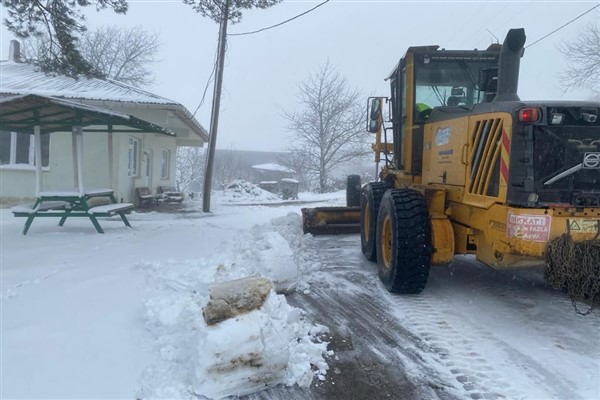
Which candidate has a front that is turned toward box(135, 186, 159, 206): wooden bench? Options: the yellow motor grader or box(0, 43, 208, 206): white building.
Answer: the yellow motor grader

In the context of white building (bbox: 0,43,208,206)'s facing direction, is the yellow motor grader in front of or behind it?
in front

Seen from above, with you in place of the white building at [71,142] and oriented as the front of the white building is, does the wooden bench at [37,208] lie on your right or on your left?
on your right

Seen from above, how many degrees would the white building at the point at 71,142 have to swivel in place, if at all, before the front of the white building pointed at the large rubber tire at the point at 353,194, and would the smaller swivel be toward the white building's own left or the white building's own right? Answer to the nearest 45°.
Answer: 0° — it already faces it

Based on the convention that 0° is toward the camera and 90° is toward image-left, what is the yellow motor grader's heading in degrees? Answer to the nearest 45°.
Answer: approximately 135°

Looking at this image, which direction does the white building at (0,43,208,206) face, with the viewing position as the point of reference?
facing the viewer and to the right of the viewer

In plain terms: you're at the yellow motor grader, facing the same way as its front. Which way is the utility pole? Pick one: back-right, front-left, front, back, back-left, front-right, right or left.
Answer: front

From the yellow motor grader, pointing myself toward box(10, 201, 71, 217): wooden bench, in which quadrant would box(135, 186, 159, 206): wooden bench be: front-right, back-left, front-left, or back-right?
front-right

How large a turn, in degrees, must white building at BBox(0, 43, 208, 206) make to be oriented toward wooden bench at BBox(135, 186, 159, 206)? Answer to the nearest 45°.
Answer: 0° — it already faces it

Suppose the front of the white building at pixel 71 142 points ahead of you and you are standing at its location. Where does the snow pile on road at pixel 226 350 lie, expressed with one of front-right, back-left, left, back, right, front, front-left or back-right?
front-right

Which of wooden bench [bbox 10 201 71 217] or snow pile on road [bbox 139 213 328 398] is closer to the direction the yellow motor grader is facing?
the wooden bench

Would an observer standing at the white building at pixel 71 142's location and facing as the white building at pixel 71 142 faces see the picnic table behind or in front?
in front

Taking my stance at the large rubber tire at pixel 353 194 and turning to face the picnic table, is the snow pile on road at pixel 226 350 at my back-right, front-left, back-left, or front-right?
front-left

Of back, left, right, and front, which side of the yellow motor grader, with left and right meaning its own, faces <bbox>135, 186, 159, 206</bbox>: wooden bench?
front

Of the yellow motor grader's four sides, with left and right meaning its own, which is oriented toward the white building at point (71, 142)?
front
